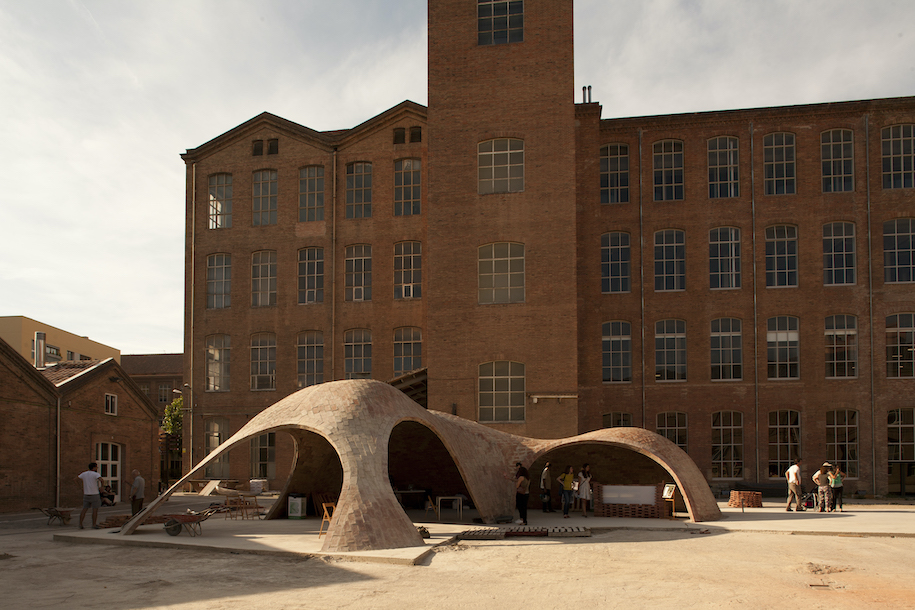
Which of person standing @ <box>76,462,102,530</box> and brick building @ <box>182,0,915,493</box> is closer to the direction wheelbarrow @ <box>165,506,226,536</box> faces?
the person standing

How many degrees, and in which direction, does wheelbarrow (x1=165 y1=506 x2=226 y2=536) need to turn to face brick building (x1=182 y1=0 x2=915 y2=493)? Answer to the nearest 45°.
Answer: approximately 135° to its right

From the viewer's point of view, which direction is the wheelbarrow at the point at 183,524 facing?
to the viewer's left

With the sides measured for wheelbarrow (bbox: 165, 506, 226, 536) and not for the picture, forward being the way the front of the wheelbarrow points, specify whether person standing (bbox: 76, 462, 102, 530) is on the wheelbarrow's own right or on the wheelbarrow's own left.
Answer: on the wheelbarrow's own right

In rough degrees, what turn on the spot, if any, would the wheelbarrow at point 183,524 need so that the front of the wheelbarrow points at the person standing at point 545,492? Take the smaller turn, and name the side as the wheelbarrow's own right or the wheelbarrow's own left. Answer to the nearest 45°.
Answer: approximately 135° to the wheelbarrow's own right
